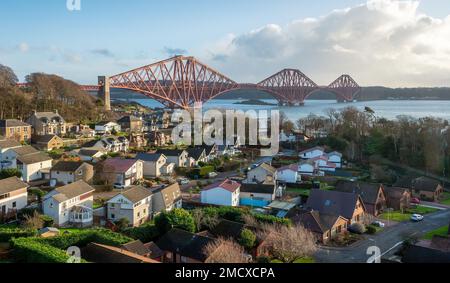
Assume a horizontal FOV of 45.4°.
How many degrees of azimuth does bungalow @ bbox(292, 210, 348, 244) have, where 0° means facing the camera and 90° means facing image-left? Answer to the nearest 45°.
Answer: approximately 315°

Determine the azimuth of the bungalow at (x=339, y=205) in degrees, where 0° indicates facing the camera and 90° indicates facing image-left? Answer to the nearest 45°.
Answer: approximately 315°

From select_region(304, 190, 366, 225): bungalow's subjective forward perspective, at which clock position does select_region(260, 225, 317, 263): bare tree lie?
The bare tree is roughly at 2 o'clock from the bungalow.

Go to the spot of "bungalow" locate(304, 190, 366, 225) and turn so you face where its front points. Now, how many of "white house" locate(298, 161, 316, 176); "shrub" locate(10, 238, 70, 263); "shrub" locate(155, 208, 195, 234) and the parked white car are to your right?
2

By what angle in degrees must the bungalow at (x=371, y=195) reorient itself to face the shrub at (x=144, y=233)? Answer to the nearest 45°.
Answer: approximately 90° to its right

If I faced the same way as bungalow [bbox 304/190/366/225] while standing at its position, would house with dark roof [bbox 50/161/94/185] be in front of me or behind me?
behind
